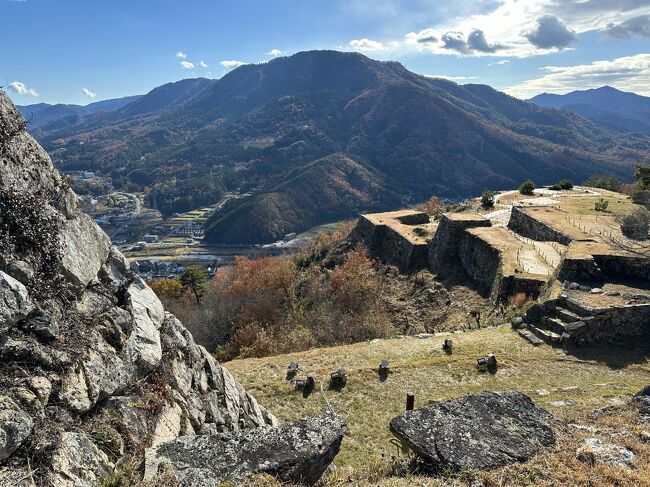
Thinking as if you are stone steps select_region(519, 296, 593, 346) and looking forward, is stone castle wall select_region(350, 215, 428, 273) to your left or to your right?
on your right

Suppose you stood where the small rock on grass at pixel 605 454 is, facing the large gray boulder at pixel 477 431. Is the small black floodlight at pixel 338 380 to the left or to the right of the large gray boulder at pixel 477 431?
right

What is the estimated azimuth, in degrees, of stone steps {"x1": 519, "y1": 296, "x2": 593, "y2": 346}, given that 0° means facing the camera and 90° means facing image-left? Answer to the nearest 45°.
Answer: approximately 45°

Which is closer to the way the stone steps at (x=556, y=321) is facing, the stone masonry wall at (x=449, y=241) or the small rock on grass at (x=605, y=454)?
the small rock on grass

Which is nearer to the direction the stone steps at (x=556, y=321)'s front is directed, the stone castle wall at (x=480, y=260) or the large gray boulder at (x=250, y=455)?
the large gray boulder

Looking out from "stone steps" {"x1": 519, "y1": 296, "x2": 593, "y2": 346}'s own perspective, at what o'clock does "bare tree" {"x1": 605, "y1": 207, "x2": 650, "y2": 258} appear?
The bare tree is roughly at 5 o'clock from the stone steps.

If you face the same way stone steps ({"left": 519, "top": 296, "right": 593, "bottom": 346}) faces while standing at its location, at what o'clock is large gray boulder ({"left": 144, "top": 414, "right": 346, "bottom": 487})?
The large gray boulder is roughly at 11 o'clock from the stone steps.

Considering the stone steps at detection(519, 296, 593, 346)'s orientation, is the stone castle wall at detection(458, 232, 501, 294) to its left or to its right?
on its right

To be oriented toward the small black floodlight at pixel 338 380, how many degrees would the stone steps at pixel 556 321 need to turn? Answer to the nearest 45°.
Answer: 0° — it already faces it

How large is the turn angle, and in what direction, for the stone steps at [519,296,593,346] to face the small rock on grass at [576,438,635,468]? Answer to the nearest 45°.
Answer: approximately 45° to its left
